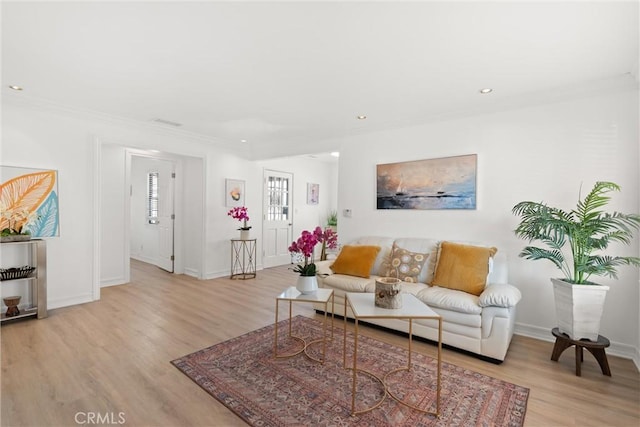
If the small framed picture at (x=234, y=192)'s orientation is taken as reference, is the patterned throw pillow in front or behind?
in front

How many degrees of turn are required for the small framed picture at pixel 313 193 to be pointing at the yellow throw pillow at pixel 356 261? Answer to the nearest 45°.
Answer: approximately 45° to its right

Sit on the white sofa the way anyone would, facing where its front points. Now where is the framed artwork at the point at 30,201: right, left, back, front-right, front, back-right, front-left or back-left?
front-right

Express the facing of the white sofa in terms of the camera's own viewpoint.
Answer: facing the viewer and to the left of the viewer

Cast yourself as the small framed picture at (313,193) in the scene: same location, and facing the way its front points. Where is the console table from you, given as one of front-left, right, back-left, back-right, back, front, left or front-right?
right

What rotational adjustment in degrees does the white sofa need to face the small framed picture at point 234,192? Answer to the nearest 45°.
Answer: approximately 90° to its right

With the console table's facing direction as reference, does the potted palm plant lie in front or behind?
in front

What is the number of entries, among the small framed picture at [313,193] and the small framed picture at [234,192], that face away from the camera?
0

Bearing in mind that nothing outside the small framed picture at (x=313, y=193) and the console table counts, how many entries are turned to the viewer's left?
0

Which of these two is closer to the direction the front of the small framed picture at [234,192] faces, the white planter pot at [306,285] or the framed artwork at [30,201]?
the white planter pot

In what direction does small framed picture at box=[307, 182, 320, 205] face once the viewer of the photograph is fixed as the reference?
facing the viewer and to the right of the viewer
